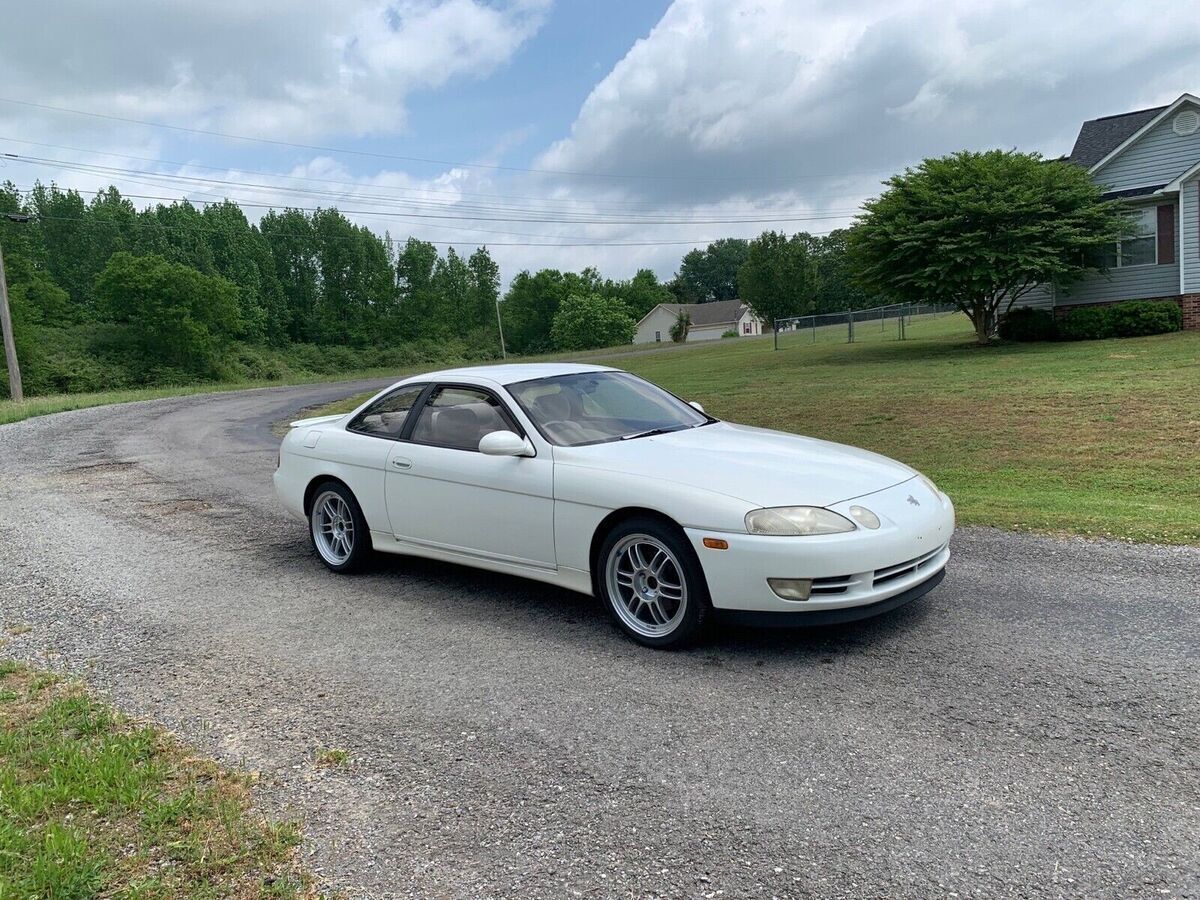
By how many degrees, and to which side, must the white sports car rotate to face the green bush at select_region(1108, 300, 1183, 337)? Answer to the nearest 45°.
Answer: approximately 90° to its left

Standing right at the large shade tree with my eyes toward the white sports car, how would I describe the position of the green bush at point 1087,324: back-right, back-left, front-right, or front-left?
back-left

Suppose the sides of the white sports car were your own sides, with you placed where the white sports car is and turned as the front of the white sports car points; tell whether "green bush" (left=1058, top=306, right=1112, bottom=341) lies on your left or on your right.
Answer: on your left

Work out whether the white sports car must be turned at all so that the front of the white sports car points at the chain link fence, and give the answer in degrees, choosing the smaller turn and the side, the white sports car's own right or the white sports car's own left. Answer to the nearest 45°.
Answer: approximately 135° to the white sports car's own left

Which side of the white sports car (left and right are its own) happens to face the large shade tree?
left

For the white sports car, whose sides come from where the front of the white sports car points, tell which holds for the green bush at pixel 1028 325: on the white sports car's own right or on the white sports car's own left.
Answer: on the white sports car's own left

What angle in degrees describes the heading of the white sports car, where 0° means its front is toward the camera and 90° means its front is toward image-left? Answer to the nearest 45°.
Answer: approximately 315°
